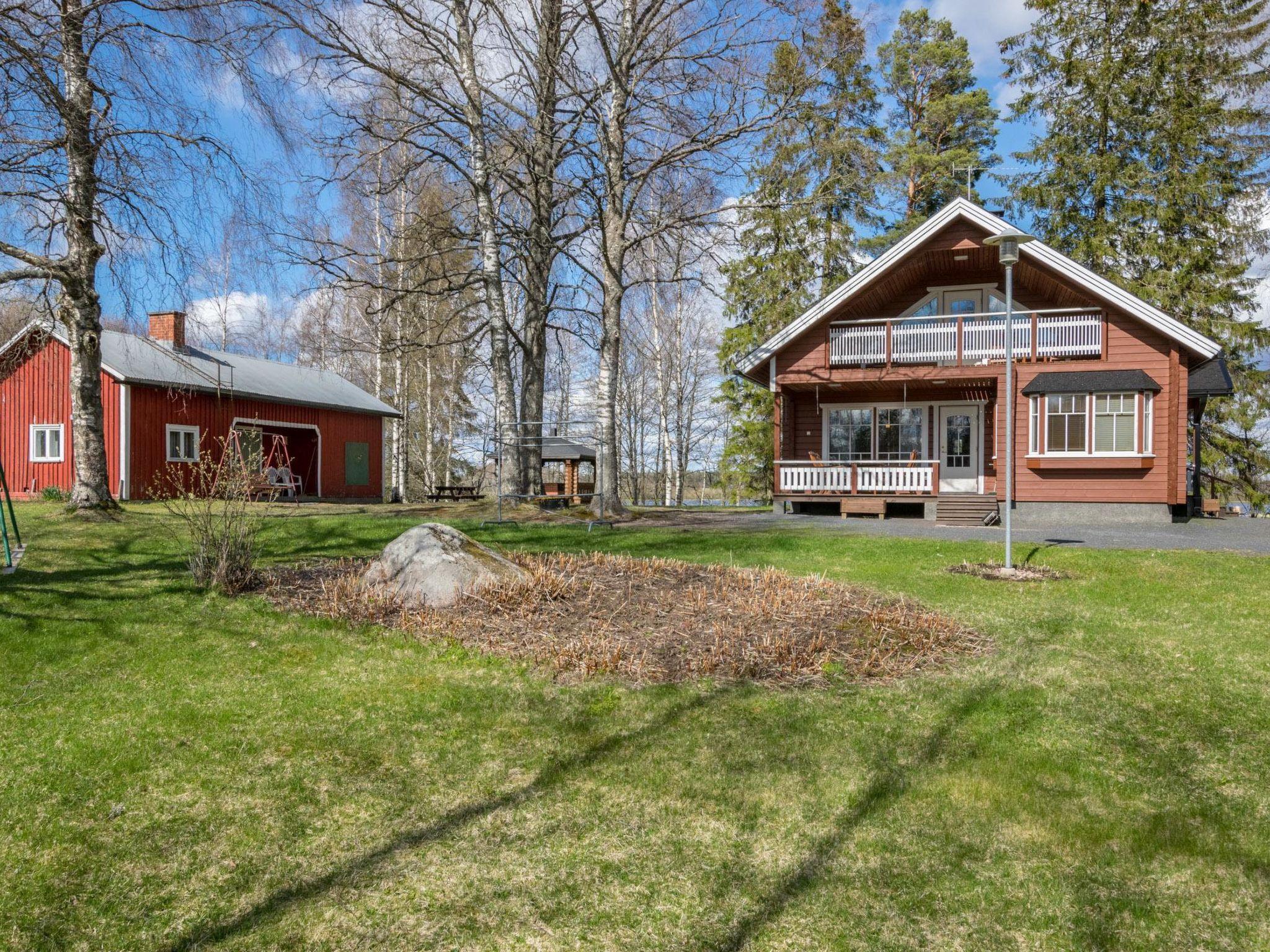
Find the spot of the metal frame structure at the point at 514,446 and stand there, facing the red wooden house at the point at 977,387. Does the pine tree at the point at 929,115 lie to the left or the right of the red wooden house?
left

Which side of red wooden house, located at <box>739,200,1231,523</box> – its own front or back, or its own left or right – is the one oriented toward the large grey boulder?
front

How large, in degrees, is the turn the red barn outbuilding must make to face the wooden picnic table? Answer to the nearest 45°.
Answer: approximately 45° to its left

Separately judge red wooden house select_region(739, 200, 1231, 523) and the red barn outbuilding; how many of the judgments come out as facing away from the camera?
0

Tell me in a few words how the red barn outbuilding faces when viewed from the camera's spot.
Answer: facing the viewer and to the right of the viewer

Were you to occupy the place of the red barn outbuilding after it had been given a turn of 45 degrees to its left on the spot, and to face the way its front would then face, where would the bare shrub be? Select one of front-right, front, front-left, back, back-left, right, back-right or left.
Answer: right

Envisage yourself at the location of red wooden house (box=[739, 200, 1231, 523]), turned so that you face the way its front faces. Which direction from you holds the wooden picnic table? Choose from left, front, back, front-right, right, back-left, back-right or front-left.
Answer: right

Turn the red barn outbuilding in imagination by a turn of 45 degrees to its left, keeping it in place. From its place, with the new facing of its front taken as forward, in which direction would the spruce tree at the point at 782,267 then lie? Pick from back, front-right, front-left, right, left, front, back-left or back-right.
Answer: front

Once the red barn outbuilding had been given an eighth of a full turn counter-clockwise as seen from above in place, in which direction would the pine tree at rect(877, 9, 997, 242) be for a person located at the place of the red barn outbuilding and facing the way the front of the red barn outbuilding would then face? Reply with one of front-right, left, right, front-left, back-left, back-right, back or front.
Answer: front

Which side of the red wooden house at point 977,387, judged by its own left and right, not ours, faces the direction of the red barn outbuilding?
right

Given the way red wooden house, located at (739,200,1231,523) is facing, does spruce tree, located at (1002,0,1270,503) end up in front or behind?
behind

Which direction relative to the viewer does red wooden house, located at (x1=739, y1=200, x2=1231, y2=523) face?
toward the camera
